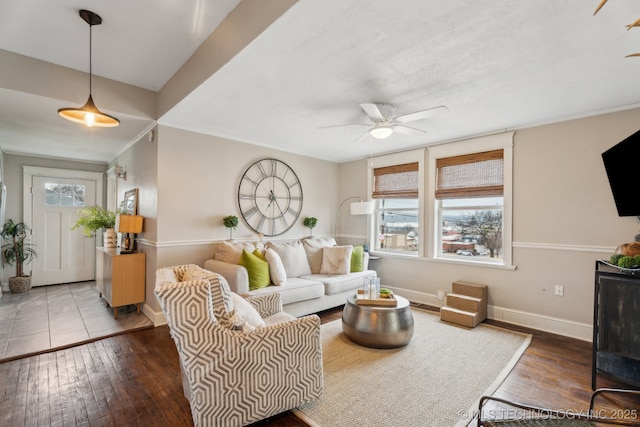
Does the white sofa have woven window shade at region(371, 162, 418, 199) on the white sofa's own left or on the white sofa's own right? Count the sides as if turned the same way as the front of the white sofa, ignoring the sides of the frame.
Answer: on the white sofa's own left

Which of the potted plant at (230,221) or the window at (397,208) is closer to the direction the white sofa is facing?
the window

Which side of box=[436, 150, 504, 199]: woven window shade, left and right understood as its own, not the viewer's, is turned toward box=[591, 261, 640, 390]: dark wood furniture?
left

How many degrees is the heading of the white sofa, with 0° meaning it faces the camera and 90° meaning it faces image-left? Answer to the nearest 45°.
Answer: approximately 315°

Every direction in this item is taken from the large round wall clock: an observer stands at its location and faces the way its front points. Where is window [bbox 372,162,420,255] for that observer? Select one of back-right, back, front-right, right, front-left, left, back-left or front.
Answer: front-left

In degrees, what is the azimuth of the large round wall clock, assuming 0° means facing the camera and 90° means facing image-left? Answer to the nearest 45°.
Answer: approximately 315°

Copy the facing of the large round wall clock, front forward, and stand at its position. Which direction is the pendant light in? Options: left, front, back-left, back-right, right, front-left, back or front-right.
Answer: right

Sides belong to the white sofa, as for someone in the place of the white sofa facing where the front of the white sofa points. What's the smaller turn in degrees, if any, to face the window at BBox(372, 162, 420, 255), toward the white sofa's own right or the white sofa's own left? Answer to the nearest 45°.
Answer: approximately 90° to the white sofa's own left

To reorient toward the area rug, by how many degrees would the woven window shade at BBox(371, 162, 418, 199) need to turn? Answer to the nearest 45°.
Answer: approximately 45° to its left
